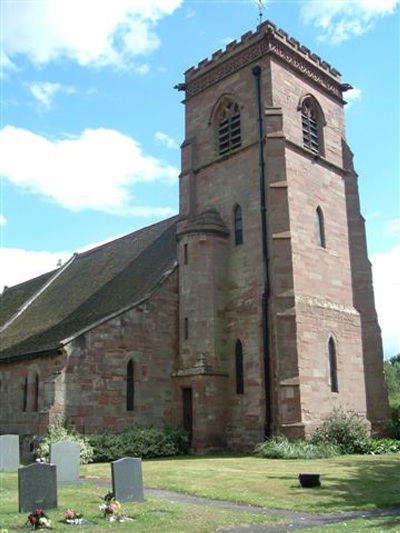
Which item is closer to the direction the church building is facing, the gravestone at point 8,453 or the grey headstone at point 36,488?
the grey headstone

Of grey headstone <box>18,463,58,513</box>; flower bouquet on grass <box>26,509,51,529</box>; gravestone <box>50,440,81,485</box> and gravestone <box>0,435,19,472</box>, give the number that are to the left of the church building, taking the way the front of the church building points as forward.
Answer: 0

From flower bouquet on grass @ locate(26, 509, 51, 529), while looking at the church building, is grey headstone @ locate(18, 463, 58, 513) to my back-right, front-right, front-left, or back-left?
front-left

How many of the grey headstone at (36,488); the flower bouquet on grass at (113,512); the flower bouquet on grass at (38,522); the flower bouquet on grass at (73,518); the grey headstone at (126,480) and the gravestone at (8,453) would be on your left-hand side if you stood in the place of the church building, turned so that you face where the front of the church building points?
0

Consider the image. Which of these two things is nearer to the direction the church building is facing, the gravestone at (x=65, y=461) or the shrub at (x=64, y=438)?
the gravestone

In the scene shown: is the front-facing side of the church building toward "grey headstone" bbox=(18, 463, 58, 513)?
no

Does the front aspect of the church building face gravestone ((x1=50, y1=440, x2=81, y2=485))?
no

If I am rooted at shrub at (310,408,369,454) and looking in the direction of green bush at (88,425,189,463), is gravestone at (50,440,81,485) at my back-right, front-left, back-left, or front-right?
front-left

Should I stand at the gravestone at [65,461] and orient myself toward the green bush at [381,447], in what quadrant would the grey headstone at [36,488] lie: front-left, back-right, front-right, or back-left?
back-right

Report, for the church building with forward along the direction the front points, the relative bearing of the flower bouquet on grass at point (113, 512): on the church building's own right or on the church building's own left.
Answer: on the church building's own right

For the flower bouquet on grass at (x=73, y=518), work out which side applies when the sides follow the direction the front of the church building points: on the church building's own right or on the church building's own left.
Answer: on the church building's own right
